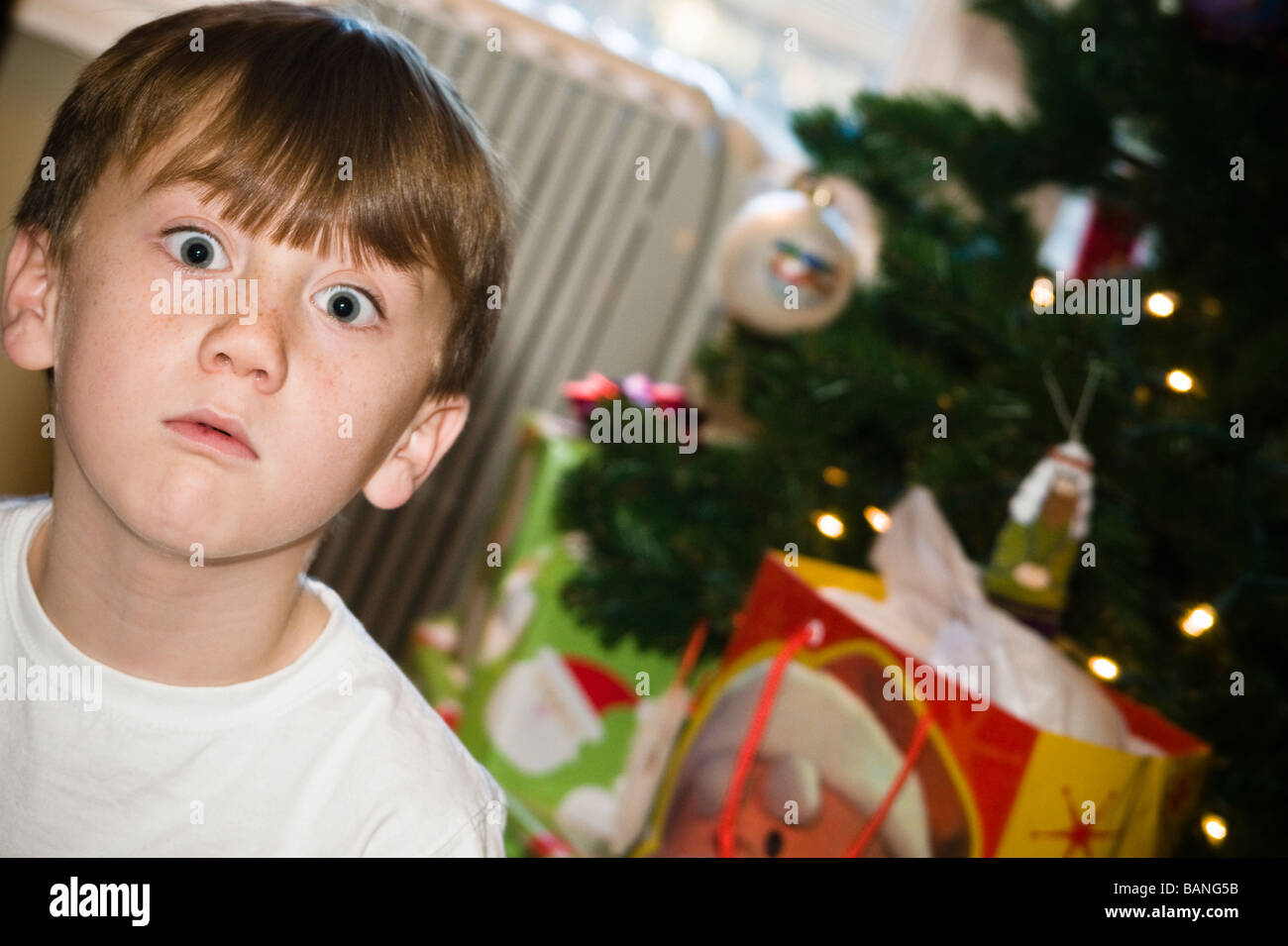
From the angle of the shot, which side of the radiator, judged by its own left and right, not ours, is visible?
front

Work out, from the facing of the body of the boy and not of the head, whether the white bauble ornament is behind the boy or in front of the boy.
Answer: behind

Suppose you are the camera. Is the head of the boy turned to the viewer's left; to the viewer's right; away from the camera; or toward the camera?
toward the camera

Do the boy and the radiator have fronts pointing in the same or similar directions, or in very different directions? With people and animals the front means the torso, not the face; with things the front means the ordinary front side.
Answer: same or similar directions

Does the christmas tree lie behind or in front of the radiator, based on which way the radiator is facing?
in front

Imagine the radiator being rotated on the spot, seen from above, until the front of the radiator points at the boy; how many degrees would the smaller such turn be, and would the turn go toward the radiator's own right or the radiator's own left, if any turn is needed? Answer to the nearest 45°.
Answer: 0° — it already faces them

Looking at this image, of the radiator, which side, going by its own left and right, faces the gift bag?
front

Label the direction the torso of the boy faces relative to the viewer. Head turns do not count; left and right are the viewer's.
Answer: facing the viewer

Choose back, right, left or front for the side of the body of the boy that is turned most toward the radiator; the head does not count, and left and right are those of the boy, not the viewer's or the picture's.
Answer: back
